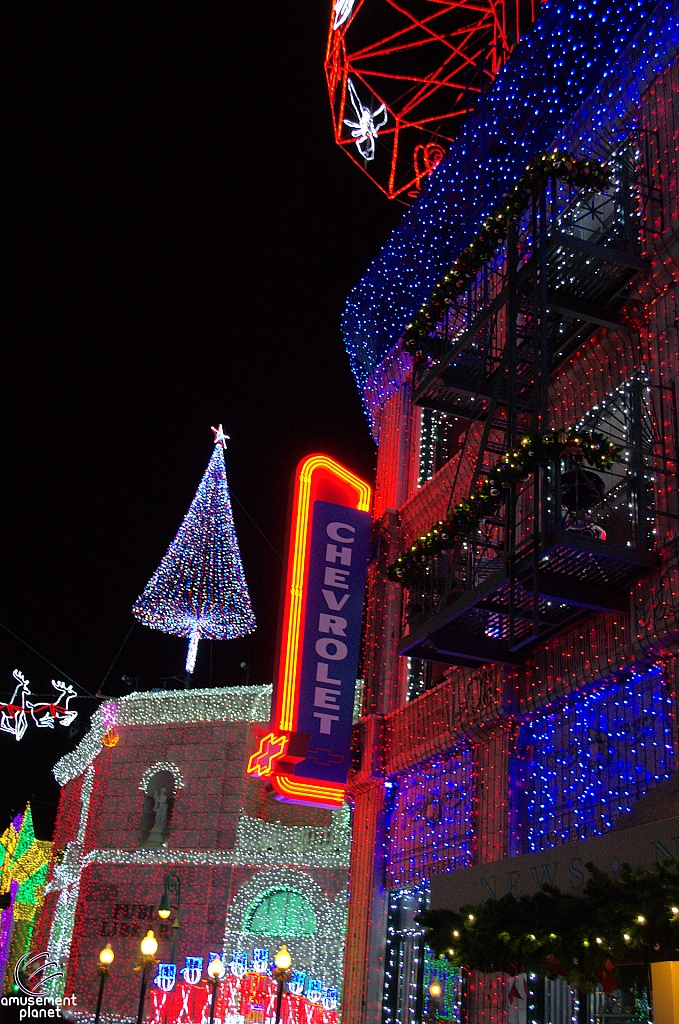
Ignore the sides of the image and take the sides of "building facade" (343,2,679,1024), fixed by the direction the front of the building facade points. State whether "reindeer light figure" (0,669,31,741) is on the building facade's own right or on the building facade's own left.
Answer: on the building facade's own right

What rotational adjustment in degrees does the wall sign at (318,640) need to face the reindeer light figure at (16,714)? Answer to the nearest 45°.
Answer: approximately 180°
